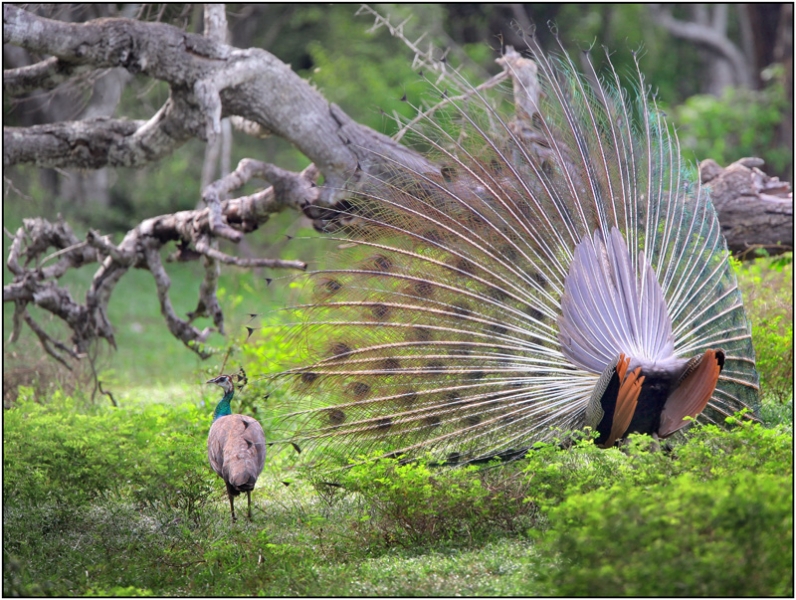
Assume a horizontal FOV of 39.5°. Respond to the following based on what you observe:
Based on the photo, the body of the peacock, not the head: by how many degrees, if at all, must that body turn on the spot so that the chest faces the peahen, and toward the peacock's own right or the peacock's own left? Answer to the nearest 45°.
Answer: approximately 90° to the peacock's own left

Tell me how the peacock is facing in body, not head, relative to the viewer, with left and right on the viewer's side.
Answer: facing away from the viewer and to the left of the viewer

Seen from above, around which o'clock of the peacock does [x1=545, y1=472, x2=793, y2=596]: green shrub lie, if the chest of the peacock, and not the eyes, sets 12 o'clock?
The green shrub is roughly at 7 o'clock from the peacock.

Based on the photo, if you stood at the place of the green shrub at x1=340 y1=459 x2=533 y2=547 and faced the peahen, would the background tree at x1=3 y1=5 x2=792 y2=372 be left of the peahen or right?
right
